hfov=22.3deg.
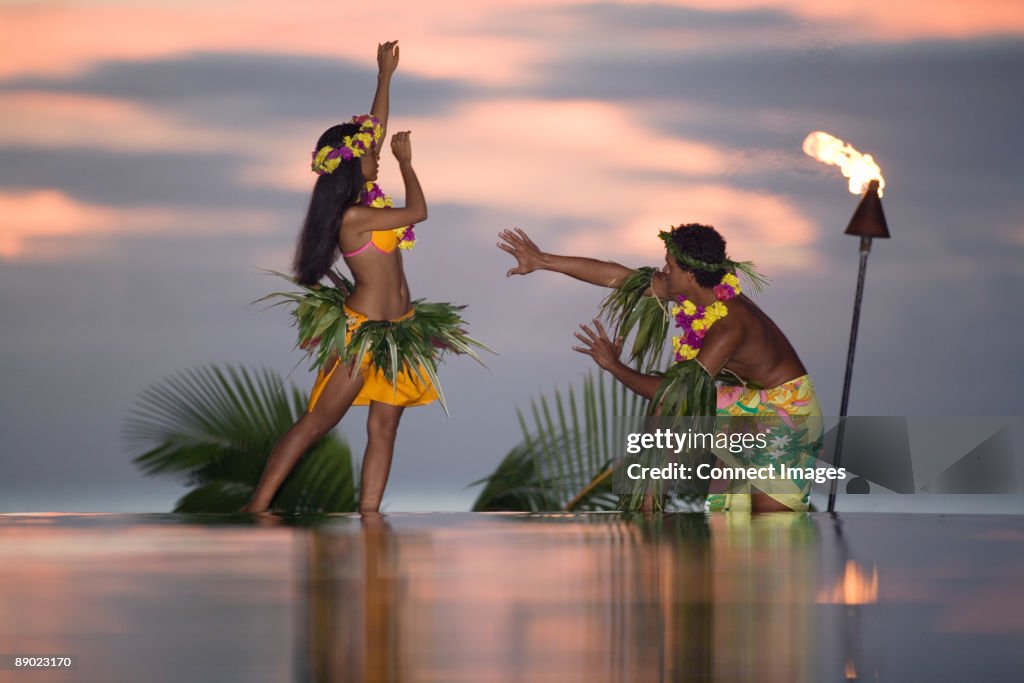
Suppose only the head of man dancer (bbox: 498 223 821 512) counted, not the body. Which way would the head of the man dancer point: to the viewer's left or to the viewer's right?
to the viewer's left

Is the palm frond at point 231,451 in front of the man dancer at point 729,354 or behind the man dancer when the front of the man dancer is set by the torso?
in front

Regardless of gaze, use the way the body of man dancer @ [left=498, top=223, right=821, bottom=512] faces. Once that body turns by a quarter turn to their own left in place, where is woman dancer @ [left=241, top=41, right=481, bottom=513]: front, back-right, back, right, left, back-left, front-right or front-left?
right

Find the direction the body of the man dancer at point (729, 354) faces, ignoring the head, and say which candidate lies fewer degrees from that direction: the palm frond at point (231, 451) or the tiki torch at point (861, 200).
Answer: the palm frond

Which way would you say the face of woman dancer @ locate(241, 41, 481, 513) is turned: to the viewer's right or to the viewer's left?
to the viewer's right

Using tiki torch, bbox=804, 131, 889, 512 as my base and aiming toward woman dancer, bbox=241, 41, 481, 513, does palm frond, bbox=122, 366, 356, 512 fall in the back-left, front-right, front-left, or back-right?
front-right

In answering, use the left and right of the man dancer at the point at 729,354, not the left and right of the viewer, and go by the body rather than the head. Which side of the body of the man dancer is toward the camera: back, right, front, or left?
left

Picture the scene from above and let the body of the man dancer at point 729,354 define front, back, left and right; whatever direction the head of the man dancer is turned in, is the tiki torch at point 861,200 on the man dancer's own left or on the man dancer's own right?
on the man dancer's own right
